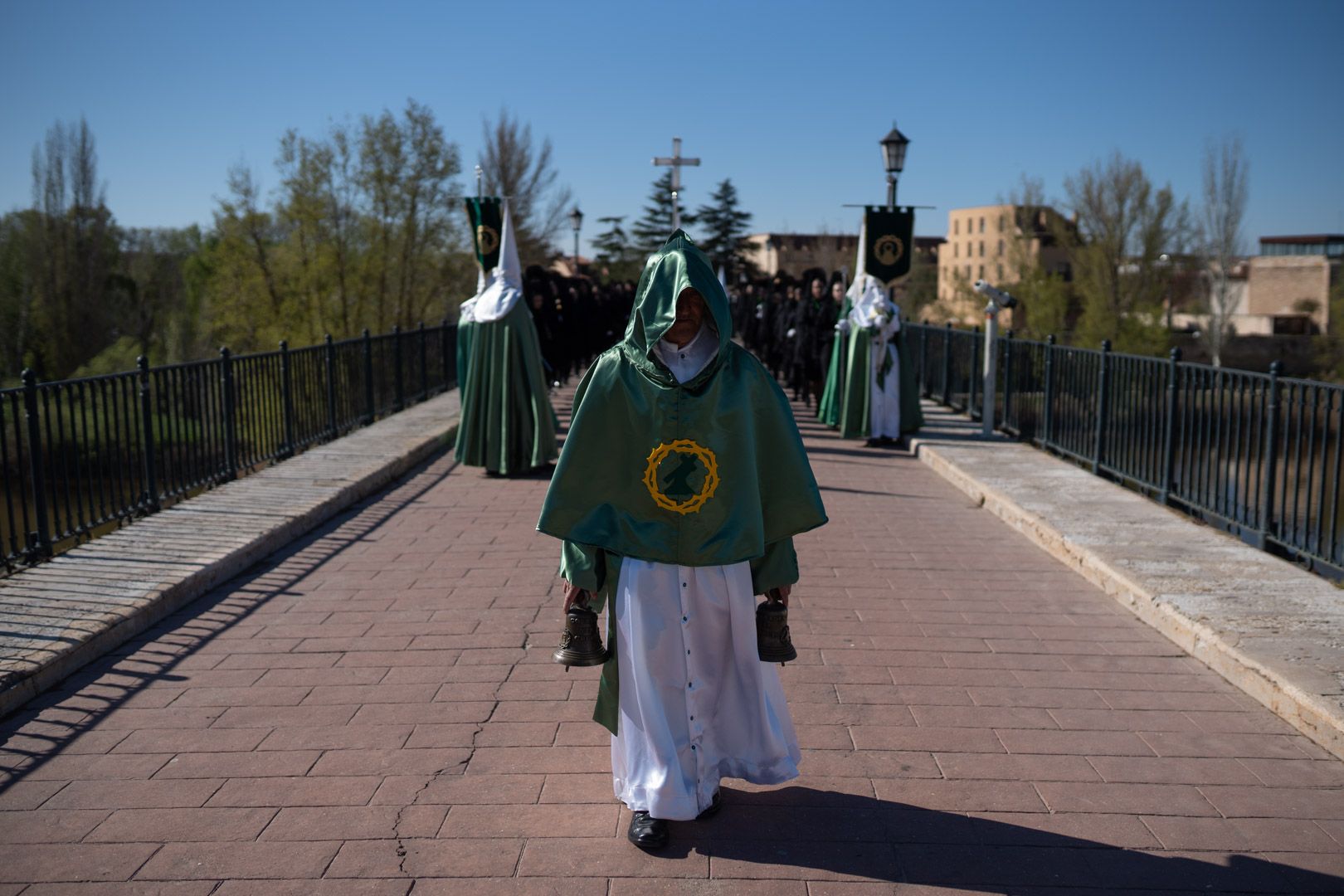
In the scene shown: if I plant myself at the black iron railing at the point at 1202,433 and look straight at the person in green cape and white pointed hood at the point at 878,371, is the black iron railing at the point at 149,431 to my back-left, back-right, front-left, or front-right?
front-left

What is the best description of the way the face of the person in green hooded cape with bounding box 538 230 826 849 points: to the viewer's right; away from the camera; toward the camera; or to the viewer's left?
toward the camera

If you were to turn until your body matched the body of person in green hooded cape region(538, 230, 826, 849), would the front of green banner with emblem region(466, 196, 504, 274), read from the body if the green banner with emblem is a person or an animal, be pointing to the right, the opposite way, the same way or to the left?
the same way

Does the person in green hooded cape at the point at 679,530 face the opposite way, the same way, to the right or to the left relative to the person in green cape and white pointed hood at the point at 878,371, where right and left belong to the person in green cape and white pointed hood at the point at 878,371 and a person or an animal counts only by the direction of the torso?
the same way

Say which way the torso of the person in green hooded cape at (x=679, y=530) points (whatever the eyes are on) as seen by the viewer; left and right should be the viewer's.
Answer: facing the viewer

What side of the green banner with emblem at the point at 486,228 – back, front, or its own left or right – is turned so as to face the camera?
front

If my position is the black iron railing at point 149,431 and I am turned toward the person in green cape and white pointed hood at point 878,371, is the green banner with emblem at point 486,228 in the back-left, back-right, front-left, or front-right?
front-left

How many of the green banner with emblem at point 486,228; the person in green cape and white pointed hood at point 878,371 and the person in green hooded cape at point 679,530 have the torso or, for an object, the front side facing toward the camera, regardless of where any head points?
3

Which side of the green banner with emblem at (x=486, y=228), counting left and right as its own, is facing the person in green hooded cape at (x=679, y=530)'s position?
front

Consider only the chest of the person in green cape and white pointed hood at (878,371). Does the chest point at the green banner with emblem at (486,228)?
no

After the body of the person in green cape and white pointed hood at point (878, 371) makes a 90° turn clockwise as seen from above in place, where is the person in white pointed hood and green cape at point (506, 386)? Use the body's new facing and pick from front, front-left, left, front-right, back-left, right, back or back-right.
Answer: front-left

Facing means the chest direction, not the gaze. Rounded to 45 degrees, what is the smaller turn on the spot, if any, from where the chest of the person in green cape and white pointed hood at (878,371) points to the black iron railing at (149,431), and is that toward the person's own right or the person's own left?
approximately 45° to the person's own right

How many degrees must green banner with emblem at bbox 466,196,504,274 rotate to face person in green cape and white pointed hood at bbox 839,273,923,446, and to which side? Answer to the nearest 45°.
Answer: approximately 90° to its left

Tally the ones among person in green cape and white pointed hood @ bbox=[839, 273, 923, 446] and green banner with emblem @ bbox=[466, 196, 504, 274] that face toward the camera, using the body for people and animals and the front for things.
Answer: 2

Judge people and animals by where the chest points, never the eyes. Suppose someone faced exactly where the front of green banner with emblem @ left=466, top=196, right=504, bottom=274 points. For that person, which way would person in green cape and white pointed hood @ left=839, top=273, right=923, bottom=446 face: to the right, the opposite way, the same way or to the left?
the same way

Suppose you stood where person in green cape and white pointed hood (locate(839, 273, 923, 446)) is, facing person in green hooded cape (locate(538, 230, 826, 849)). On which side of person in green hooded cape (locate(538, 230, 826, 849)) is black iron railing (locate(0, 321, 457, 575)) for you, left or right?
right

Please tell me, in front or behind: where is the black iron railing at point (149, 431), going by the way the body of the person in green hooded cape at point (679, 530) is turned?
behind

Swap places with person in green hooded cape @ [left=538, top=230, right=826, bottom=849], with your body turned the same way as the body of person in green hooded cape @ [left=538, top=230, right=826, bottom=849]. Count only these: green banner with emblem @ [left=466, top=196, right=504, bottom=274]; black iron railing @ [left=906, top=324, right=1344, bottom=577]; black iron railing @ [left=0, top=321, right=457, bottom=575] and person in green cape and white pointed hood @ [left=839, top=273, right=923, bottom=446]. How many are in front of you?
0
